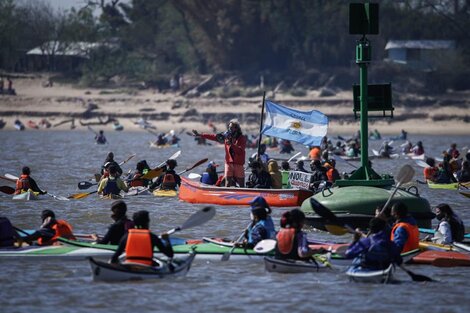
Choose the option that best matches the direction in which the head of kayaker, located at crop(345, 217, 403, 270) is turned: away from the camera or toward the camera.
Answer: away from the camera

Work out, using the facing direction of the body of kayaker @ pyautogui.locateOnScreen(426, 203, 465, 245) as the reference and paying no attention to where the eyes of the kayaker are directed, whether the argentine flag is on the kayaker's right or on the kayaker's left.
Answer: on the kayaker's right

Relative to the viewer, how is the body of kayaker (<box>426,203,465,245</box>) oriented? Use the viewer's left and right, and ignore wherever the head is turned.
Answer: facing to the left of the viewer

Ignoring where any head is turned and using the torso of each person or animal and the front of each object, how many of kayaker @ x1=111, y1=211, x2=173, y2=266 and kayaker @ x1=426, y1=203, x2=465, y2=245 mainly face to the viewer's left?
1

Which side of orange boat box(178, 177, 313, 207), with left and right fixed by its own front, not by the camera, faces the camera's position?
left

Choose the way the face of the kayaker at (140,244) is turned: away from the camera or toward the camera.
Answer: away from the camera

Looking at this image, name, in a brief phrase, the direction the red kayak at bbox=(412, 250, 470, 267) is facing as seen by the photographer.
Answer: facing to the left of the viewer

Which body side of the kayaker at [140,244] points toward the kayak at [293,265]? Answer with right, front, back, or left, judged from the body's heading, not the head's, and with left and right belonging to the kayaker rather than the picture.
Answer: right

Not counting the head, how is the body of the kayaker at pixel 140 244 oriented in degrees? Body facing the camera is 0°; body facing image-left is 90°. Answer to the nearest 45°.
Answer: approximately 180°

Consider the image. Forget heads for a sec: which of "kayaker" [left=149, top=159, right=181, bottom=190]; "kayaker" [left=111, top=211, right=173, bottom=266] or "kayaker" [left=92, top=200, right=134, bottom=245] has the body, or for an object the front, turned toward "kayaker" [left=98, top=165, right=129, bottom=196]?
"kayaker" [left=111, top=211, right=173, bottom=266]

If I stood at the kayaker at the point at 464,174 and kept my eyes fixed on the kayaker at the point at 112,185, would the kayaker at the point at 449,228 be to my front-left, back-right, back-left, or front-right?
front-left
